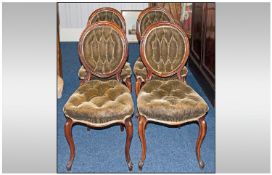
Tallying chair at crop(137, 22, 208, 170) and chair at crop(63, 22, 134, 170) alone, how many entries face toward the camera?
2

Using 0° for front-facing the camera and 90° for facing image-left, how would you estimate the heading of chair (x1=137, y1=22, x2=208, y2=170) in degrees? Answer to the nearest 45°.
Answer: approximately 0°

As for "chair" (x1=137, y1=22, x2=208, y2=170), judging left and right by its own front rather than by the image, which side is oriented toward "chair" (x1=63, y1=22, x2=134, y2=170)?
right

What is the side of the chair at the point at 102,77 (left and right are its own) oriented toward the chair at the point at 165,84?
left

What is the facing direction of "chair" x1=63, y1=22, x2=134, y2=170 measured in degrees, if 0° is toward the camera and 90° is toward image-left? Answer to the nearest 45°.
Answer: approximately 0°
